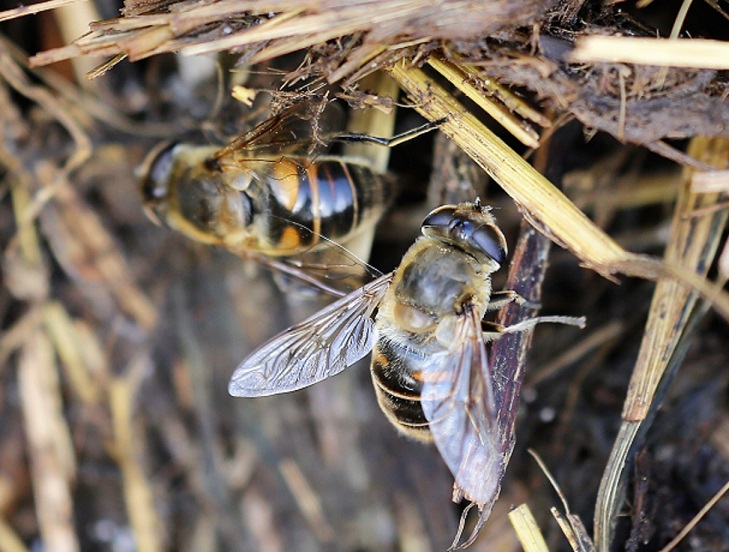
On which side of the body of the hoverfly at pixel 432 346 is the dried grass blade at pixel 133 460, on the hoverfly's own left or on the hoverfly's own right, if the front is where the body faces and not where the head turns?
on the hoverfly's own left

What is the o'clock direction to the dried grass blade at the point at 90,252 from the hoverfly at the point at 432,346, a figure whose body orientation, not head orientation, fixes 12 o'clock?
The dried grass blade is roughly at 9 o'clock from the hoverfly.

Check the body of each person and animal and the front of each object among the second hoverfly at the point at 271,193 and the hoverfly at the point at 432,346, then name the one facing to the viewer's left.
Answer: the second hoverfly

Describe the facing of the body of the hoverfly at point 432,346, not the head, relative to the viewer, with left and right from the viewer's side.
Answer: facing away from the viewer and to the right of the viewer

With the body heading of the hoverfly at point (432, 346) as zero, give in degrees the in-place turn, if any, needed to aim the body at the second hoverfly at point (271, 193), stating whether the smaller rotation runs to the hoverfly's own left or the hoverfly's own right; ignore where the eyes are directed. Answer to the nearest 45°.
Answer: approximately 90° to the hoverfly's own left

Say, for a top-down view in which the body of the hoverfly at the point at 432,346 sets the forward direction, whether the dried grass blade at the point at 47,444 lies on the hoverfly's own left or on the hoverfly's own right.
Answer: on the hoverfly's own left

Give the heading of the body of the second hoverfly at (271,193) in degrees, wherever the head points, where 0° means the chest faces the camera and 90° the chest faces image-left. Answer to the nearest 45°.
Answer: approximately 90°
